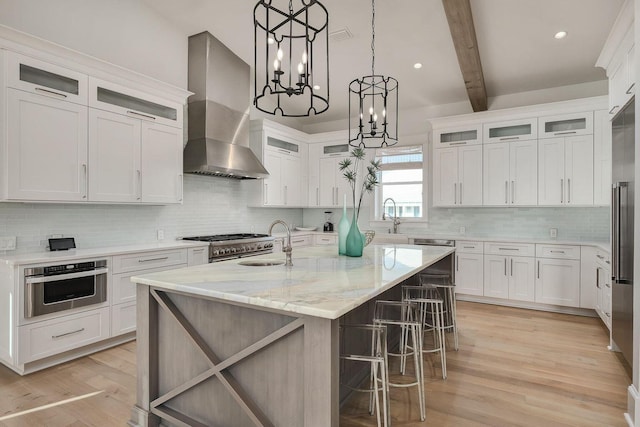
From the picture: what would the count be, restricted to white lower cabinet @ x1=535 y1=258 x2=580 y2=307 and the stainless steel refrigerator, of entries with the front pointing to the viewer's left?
1

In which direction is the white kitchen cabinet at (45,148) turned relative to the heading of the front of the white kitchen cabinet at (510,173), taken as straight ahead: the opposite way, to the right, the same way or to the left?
to the left

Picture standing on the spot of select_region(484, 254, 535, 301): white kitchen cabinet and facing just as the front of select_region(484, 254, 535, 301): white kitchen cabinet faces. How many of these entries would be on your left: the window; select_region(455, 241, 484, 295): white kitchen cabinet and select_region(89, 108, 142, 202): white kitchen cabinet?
0

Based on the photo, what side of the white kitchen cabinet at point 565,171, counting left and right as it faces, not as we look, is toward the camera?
front

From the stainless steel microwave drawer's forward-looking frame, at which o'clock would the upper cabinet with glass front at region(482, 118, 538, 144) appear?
The upper cabinet with glass front is roughly at 11 o'clock from the stainless steel microwave drawer.

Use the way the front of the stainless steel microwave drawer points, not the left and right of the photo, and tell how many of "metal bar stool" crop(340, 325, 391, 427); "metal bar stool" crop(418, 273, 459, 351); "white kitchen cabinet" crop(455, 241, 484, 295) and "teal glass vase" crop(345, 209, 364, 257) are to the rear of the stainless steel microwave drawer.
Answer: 0

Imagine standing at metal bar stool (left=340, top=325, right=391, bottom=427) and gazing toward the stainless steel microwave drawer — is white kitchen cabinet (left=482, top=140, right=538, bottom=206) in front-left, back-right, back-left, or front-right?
back-right

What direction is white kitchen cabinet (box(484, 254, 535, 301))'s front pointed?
toward the camera

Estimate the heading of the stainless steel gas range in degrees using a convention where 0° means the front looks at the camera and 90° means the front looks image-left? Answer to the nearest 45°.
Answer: approximately 315°

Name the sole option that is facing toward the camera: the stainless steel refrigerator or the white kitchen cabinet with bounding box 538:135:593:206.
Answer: the white kitchen cabinet

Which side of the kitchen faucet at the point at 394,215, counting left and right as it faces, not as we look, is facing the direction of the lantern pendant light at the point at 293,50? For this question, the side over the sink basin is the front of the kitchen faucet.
front

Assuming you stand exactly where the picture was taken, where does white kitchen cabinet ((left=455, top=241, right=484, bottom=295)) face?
facing the viewer

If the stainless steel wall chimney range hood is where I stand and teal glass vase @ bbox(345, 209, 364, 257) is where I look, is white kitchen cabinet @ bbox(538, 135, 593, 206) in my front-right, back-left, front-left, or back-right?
front-left

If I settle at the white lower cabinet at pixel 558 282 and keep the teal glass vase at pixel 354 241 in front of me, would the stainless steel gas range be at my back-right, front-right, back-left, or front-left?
front-right

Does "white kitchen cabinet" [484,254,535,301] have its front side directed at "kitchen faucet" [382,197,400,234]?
no

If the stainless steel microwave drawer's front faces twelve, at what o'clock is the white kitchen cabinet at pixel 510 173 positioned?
The white kitchen cabinet is roughly at 11 o'clock from the stainless steel microwave drawer.

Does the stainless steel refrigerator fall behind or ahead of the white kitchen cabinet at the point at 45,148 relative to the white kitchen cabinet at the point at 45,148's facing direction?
ahead
